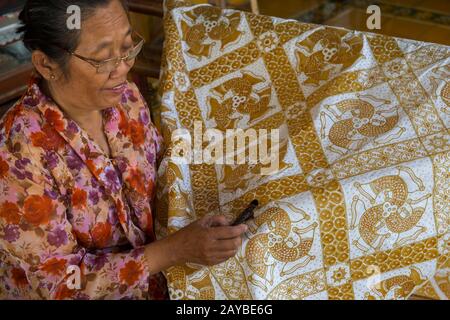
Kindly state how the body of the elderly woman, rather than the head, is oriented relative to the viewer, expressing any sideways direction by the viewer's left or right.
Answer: facing the viewer and to the right of the viewer
